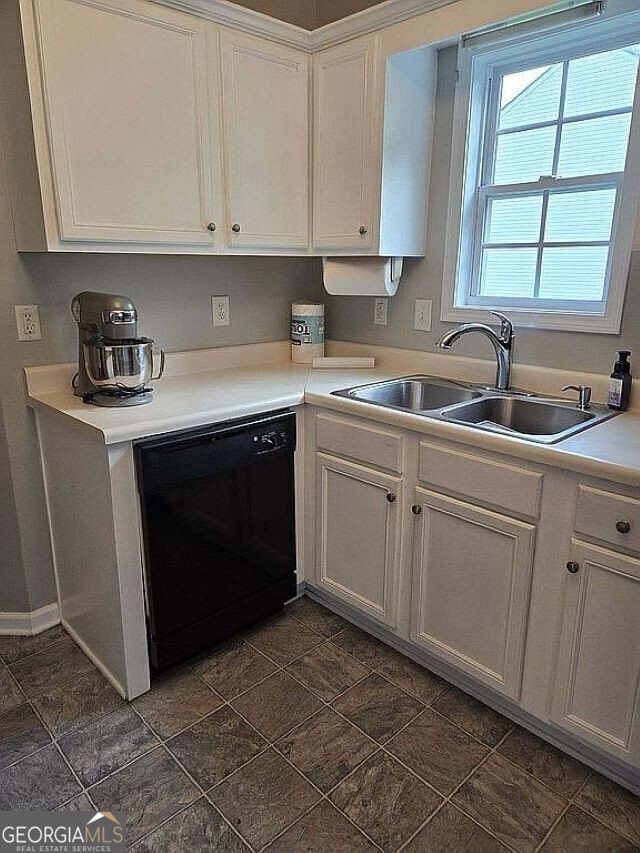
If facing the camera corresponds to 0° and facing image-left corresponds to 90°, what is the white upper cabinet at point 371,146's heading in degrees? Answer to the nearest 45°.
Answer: approximately 45°

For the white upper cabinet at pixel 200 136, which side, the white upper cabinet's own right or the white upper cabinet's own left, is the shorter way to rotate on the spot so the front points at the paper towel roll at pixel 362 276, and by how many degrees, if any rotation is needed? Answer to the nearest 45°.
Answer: approximately 45° to the white upper cabinet's own left

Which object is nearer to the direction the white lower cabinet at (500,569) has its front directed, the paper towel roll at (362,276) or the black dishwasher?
the black dishwasher

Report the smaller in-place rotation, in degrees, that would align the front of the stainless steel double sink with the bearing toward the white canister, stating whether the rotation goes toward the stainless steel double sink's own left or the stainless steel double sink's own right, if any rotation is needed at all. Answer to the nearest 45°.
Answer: approximately 90° to the stainless steel double sink's own right

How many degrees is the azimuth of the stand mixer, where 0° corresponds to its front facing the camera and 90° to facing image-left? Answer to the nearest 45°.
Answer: approximately 315°

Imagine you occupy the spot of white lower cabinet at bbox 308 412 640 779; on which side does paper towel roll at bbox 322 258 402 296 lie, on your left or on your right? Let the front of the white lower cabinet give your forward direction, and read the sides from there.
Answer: on your right
